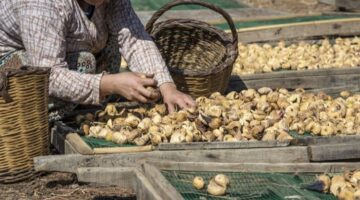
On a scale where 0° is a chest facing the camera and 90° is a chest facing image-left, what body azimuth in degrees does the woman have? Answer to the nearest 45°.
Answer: approximately 315°

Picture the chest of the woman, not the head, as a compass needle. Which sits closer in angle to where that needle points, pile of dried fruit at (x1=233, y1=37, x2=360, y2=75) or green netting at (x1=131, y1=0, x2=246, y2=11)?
the pile of dried fruit

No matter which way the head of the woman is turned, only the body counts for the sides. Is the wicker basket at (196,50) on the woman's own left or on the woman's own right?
on the woman's own left

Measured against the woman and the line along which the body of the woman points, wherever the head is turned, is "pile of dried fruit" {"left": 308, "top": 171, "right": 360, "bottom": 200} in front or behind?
in front

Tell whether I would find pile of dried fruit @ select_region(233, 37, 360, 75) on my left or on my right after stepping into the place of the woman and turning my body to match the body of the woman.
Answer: on my left

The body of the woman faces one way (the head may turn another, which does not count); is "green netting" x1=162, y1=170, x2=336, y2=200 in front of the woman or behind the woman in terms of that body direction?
in front

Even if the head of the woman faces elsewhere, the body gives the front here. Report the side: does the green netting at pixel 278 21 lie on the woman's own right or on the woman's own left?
on the woman's own left

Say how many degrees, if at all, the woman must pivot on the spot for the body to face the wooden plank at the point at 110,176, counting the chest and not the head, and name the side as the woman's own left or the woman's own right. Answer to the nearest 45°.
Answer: approximately 45° to the woman's own right

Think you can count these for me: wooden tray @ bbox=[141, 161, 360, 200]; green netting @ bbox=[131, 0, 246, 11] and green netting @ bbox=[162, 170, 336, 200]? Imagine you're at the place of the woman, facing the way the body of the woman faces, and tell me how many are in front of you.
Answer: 2

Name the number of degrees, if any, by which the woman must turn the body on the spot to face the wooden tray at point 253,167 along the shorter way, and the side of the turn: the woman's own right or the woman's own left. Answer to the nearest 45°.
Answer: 0° — they already face it
